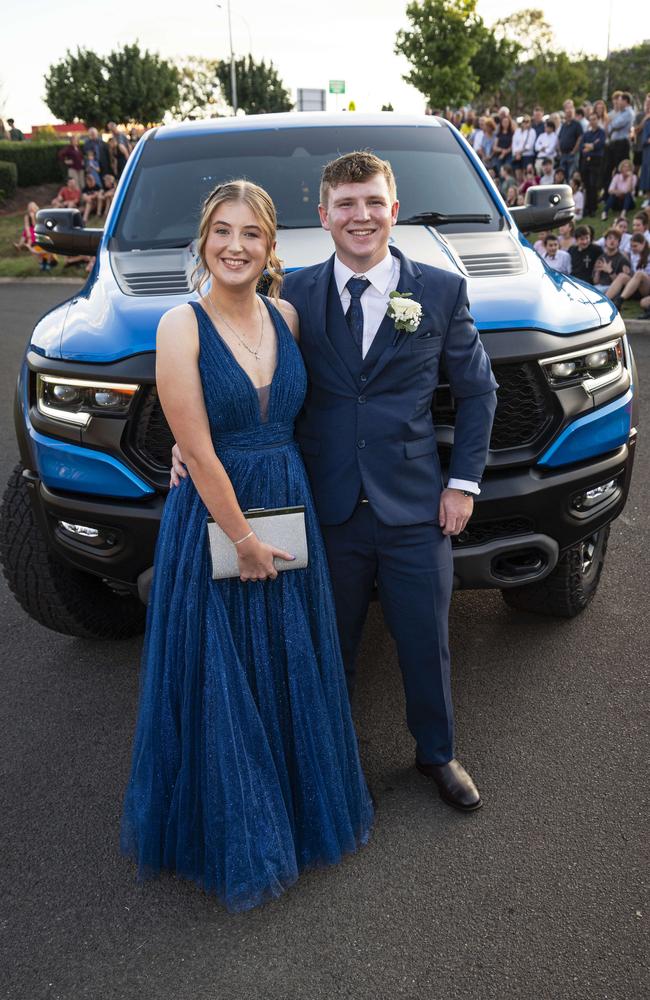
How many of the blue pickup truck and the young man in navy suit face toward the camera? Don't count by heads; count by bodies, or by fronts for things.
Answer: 2

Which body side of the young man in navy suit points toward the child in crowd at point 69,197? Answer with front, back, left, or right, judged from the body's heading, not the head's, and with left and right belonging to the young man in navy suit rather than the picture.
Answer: back

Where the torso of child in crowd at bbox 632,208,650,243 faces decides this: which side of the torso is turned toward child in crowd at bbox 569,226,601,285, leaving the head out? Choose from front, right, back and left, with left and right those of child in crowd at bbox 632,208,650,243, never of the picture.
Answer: front

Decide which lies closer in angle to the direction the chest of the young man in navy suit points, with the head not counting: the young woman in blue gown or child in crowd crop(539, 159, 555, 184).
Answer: the young woman in blue gown

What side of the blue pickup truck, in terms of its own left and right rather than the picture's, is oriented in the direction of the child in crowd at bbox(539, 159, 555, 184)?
back

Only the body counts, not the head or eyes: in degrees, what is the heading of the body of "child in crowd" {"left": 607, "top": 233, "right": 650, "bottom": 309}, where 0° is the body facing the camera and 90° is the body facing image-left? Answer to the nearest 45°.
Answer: approximately 45°

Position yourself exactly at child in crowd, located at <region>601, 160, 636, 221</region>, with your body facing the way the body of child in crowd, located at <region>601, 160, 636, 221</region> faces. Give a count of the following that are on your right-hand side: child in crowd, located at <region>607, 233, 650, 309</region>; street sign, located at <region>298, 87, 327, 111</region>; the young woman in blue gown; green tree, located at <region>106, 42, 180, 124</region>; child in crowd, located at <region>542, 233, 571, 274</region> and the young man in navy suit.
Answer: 2
